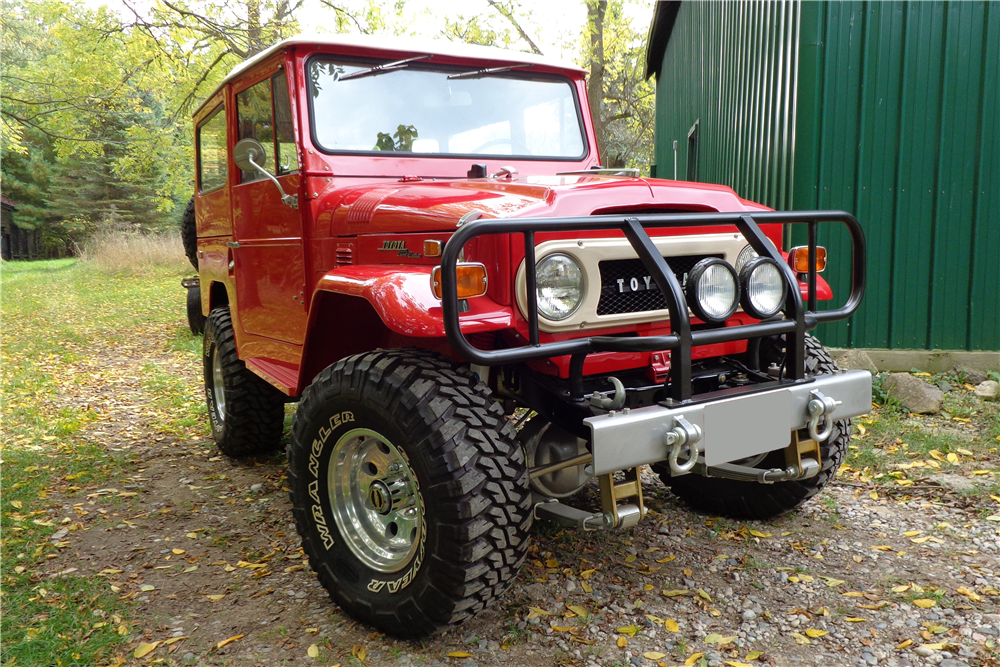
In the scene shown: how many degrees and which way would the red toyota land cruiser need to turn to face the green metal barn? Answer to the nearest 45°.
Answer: approximately 90° to its left

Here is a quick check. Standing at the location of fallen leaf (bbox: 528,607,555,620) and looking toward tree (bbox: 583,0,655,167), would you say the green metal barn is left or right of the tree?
right

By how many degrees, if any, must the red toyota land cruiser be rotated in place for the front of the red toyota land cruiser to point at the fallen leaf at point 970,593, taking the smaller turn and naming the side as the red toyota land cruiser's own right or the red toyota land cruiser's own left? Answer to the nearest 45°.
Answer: approximately 45° to the red toyota land cruiser's own left

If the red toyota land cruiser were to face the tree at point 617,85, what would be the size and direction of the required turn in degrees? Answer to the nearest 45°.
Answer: approximately 135° to its left

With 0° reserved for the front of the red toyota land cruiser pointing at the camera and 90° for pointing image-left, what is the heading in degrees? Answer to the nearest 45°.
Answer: approximately 315°
